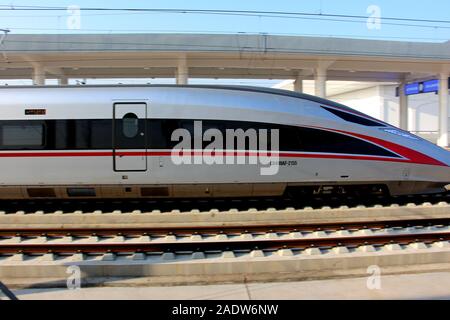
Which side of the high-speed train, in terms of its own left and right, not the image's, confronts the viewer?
right

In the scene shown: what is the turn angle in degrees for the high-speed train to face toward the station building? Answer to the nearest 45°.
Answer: approximately 90° to its left
